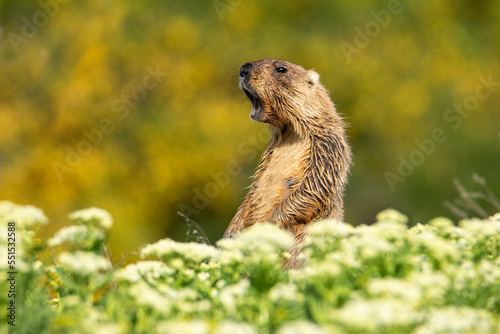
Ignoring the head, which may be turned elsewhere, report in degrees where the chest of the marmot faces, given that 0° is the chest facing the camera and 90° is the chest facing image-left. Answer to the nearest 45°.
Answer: approximately 45°

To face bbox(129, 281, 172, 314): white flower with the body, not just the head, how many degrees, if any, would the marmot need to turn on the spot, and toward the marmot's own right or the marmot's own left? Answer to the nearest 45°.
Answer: approximately 45° to the marmot's own left

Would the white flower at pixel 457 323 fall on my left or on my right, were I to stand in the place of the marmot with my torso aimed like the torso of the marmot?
on my left
